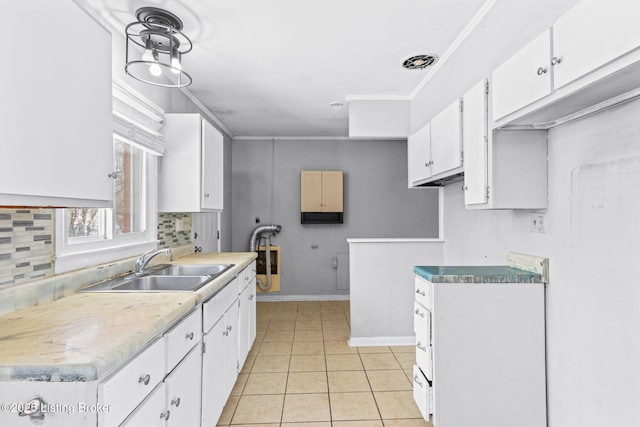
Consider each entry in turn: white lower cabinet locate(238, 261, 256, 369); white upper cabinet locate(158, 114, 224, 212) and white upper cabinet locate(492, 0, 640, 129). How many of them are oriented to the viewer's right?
2

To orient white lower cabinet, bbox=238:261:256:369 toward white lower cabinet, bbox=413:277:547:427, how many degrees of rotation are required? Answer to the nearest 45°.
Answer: approximately 45° to its right

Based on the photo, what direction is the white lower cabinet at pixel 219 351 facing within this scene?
to the viewer's right

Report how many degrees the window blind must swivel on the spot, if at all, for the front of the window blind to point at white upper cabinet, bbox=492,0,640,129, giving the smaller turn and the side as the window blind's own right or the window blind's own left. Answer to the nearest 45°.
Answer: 0° — it already faces it

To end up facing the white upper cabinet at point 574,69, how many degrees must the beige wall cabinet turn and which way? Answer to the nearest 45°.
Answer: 0° — it already faces it

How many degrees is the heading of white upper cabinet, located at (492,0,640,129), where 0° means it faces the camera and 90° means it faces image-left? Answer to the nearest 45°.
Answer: approximately 45°

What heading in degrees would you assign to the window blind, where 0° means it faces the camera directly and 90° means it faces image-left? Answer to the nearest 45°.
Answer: approximately 315°

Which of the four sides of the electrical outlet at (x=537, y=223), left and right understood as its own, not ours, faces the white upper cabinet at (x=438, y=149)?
right

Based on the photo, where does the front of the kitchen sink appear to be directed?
to the viewer's right

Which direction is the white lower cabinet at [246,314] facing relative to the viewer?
to the viewer's right

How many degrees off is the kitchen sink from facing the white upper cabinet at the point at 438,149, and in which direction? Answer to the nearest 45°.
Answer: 0° — it already faces it

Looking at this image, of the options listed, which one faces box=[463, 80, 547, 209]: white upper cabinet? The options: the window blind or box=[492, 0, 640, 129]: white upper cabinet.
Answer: the window blind
